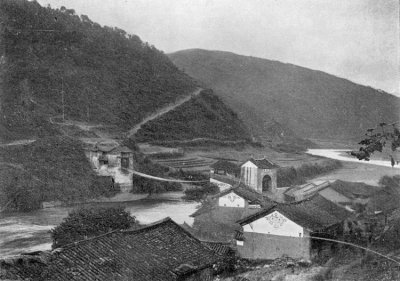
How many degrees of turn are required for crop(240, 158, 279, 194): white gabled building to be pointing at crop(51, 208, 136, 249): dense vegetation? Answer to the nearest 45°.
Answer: approximately 90° to its right

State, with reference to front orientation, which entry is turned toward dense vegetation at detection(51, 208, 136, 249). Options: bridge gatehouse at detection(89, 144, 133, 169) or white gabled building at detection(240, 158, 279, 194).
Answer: the bridge gatehouse

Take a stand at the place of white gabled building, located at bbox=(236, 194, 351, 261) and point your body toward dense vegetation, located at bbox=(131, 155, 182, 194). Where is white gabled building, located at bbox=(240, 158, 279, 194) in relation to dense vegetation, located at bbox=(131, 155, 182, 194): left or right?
right

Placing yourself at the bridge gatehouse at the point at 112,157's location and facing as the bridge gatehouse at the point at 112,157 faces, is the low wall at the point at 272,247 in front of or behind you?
in front

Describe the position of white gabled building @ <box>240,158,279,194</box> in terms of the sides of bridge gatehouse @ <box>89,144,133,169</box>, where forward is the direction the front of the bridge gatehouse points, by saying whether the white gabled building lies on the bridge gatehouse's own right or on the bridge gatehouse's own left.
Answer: on the bridge gatehouse's own left

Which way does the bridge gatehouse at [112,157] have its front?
toward the camera

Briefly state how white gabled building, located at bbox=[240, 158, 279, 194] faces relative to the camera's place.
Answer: facing the viewer and to the right of the viewer

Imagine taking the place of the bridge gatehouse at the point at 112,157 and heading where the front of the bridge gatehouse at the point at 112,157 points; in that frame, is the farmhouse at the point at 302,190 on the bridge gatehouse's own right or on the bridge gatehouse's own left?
on the bridge gatehouse's own left

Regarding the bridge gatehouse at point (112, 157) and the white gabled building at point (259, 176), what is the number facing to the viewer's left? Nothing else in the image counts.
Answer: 0

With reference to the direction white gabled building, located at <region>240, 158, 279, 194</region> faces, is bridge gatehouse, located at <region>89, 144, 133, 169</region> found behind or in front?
behind

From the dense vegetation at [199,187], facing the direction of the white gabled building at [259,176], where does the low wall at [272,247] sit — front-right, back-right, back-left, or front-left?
front-right

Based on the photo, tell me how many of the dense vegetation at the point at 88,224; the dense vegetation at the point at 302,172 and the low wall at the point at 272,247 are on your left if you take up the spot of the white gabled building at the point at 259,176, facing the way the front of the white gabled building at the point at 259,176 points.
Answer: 1

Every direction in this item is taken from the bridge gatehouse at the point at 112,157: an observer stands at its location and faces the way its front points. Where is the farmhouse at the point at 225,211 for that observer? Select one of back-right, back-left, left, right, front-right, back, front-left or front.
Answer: front-left

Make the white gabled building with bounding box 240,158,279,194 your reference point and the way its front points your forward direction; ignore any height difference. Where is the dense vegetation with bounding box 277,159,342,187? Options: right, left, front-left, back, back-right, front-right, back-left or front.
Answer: left
